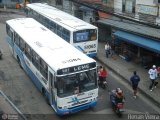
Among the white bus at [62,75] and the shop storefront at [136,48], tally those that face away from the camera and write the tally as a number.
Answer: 0

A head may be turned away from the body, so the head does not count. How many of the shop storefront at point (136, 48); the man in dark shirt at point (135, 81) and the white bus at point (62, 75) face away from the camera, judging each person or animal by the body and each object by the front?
1

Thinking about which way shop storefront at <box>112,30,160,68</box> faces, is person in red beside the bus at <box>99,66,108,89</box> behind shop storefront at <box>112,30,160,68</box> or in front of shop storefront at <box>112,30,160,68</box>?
in front

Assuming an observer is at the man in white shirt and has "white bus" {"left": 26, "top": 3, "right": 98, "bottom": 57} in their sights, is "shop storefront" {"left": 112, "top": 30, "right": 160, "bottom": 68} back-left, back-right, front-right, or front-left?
front-right

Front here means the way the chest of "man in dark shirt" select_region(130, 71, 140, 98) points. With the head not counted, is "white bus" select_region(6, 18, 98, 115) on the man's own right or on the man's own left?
on the man's own left

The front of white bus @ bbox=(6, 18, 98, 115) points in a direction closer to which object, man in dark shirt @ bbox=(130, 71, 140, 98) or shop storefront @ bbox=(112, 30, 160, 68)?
the man in dark shirt

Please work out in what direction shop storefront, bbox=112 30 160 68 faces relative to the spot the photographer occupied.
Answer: facing the viewer and to the left of the viewer

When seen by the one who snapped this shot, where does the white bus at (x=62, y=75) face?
facing the viewer and to the right of the viewer

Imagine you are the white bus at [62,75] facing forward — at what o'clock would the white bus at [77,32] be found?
the white bus at [77,32] is roughly at 8 o'clock from the white bus at [62,75].

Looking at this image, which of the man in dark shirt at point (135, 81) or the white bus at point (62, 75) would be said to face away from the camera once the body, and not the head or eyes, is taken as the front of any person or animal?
the man in dark shirt

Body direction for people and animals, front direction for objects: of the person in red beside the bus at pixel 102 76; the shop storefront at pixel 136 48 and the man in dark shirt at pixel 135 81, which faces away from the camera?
the man in dark shirt

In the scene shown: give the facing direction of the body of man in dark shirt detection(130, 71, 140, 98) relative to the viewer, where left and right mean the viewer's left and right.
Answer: facing away from the viewer

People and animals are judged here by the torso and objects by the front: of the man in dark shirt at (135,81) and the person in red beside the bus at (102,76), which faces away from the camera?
the man in dark shirt

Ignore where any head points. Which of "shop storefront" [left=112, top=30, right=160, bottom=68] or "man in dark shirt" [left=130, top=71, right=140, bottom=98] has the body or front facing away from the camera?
the man in dark shirt
